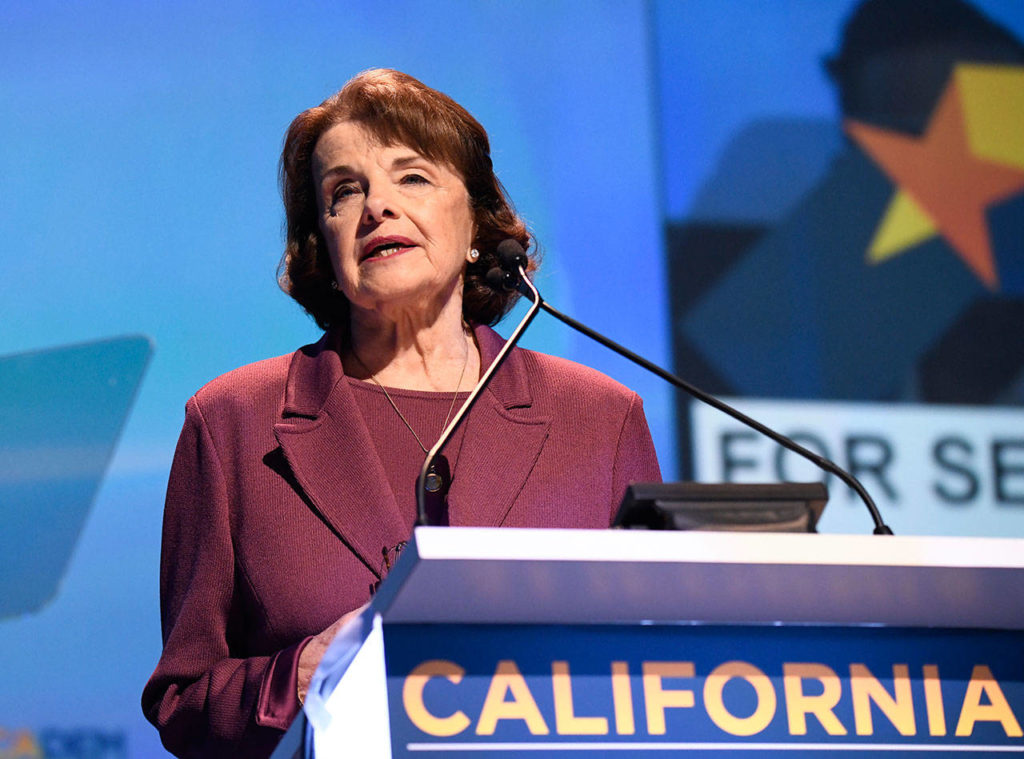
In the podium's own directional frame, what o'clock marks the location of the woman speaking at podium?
The woman speaking at podium is roughly at 5 o'clock from the podium.

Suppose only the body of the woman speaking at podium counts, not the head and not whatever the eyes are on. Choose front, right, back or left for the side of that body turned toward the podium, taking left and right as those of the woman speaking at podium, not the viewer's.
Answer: front

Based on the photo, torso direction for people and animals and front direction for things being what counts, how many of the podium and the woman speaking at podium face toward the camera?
2

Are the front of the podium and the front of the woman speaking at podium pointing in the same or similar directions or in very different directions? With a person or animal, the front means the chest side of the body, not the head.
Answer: same or similar directions

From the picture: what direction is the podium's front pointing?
toward the camera
